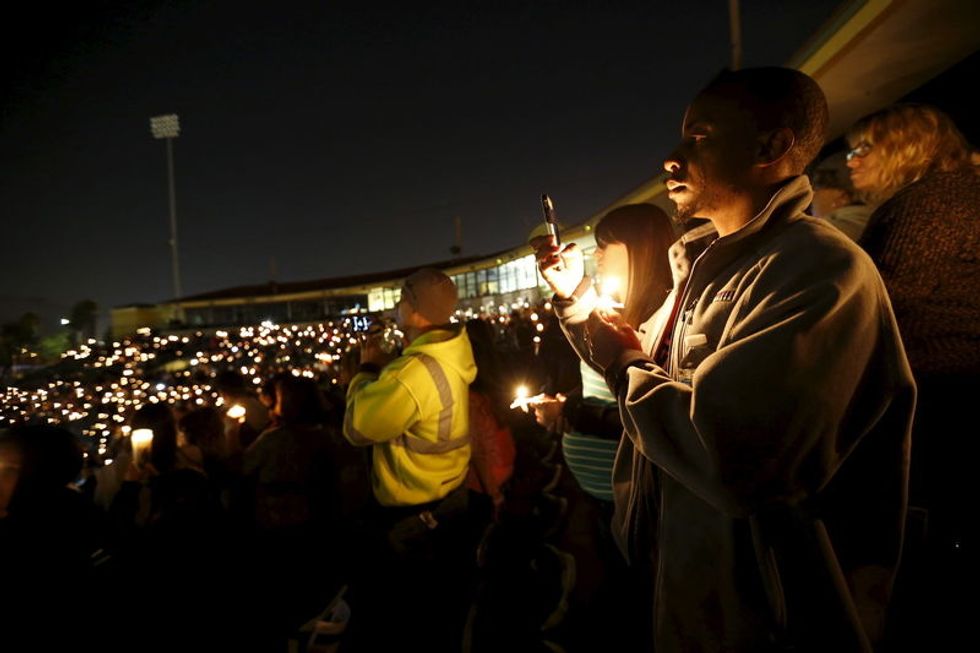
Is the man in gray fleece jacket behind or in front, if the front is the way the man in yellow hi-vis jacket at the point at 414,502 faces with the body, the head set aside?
behind

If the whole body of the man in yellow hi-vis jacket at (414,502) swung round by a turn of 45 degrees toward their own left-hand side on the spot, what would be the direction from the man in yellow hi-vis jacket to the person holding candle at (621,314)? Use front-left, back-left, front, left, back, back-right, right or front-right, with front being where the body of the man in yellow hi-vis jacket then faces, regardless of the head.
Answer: back-left

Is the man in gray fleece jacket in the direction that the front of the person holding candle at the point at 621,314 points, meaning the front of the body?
no

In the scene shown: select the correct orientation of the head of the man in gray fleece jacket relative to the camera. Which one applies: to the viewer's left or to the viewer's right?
to the viewer's left

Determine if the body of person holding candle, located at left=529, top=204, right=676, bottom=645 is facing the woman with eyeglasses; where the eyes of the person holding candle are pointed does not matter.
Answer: no

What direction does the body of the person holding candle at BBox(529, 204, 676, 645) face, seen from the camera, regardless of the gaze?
to the viewer's left

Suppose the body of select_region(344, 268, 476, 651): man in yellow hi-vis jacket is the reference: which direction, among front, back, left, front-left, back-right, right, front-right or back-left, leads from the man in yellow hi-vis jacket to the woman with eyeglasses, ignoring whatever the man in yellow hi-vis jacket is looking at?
back

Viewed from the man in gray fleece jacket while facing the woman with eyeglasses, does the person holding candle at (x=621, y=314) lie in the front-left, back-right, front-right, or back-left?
front-left

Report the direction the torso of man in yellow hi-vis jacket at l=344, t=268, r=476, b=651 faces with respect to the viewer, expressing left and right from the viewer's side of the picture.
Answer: facing away from the viewer and to the left of the viewer

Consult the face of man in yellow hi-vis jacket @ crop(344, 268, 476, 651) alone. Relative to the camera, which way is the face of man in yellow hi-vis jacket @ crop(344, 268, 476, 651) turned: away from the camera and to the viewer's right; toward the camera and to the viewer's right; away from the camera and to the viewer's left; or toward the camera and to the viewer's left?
away from the camera and to the viewer's left

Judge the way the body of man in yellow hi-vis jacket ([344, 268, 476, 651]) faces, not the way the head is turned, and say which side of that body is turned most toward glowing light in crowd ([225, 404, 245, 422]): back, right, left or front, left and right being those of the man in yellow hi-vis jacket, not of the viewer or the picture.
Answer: front

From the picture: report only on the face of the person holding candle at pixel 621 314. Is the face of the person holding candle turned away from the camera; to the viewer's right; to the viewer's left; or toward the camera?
to the viewer's left
